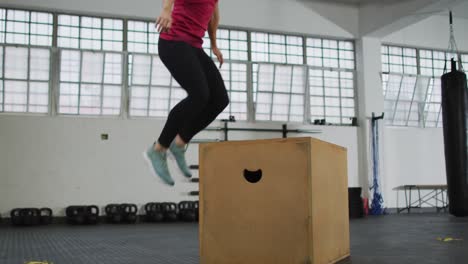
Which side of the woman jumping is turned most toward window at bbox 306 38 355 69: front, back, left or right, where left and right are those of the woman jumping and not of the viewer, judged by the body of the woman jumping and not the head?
left

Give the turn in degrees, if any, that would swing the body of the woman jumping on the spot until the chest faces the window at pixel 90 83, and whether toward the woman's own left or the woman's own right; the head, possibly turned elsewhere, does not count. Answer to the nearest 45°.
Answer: approximately 135° to the woman's own left

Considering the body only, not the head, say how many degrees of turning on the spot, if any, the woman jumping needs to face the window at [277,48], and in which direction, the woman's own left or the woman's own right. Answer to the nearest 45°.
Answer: approximately 135° to the woman's own left

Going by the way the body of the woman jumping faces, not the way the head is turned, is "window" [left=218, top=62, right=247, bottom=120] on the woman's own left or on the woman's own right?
on the woman's own left

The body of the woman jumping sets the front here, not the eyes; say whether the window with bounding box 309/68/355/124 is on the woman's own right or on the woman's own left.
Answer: on the woman's own left

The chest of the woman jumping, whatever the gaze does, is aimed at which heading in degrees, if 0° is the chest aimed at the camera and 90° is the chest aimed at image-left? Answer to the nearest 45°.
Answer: approximately 315°

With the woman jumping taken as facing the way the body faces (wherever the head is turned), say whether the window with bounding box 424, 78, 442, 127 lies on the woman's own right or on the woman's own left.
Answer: on the woman's own left

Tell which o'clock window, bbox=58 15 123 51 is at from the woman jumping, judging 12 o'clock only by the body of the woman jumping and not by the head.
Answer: The window is roughly at 7 o'clock from the woman jumping.
